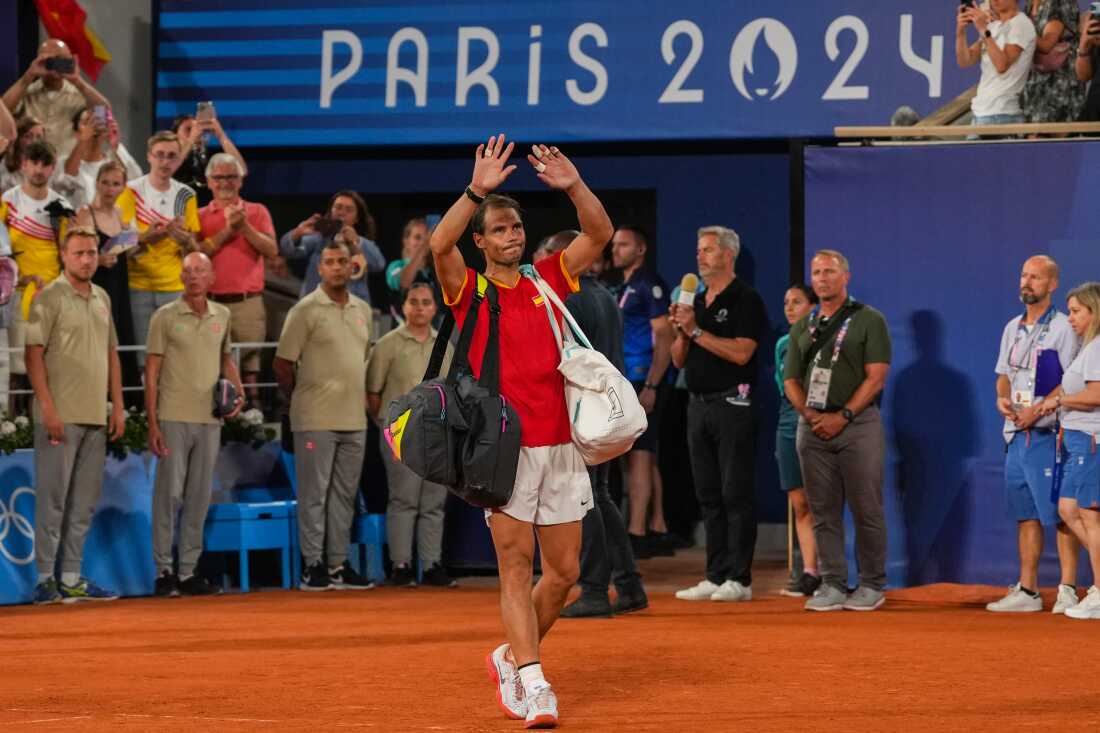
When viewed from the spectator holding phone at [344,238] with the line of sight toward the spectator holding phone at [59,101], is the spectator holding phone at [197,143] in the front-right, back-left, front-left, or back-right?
front-right

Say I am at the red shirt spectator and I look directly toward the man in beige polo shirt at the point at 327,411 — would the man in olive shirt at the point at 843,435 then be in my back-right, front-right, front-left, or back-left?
front-left

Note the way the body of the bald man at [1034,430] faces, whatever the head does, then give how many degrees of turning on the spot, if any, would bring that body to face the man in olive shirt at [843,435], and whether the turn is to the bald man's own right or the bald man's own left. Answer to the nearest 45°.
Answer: approximately 45° to the bald man's own right

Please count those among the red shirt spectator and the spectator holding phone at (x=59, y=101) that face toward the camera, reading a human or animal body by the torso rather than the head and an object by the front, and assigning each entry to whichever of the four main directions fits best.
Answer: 2

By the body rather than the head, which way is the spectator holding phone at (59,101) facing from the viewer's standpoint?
toward the camera

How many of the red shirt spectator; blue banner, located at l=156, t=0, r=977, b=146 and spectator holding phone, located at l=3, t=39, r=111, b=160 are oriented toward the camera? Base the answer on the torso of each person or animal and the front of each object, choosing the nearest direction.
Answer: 3

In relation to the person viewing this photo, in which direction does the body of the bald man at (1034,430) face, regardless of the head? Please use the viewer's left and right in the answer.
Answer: facing the viewer and to the left of the viewer

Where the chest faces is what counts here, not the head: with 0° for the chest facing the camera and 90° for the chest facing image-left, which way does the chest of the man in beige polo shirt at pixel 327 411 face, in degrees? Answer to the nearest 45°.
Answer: approximately 315°

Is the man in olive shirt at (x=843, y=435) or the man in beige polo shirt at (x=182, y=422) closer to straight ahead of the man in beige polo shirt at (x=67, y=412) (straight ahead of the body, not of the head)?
the man in olive shirt
